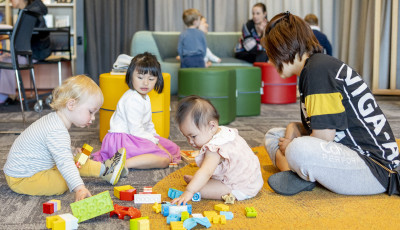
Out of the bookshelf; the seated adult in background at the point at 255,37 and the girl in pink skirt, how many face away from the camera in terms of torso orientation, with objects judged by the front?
0

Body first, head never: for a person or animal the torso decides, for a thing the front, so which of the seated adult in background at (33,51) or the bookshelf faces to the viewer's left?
the seated adult in background

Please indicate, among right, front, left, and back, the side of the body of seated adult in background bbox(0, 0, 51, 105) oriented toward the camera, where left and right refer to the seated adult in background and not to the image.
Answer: left

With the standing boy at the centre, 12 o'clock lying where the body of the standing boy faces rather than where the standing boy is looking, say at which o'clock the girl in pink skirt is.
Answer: The girl in pink skirt is roughly at 6 o'clock from the standing boy.

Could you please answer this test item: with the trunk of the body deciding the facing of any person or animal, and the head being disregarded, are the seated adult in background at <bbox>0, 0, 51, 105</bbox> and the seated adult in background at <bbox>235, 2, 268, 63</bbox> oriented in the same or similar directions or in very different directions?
same or similar directions

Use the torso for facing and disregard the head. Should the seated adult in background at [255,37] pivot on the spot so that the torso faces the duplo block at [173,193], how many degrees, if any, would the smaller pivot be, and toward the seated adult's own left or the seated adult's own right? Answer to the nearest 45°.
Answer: approximately 45° to the seated adult's own left

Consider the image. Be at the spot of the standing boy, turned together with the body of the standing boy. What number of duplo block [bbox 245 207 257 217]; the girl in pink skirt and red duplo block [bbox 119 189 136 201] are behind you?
3

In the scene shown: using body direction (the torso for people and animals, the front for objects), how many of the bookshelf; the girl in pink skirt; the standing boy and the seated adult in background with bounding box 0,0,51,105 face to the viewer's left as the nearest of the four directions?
1

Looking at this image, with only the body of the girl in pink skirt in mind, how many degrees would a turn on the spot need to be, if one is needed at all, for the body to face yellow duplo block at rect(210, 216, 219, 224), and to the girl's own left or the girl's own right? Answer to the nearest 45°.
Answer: approximately 45° to the girl's own right

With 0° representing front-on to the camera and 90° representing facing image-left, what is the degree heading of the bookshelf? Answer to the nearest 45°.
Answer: approximately 0°

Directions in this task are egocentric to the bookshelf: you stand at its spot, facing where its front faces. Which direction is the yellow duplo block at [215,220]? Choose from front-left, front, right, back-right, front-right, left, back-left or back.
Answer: front

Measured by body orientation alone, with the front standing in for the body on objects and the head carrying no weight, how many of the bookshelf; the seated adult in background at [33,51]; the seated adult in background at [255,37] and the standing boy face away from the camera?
1

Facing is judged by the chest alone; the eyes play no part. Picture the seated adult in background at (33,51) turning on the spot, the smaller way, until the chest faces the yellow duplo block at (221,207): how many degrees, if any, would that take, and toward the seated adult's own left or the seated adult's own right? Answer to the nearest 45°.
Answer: approximately 90° to the seated adult's own left

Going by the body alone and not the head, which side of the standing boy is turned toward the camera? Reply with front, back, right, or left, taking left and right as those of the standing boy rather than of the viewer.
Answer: back

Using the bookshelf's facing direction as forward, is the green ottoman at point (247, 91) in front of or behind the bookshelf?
in front

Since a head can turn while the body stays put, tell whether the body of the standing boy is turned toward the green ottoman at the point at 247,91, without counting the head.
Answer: no
